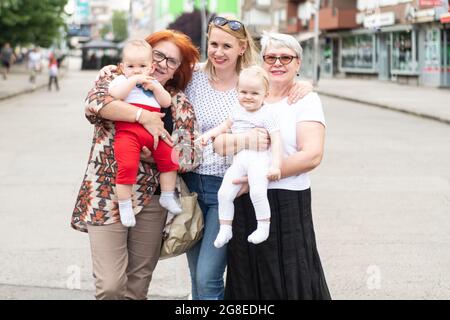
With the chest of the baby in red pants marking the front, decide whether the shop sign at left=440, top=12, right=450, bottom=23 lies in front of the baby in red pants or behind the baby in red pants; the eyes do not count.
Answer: behind

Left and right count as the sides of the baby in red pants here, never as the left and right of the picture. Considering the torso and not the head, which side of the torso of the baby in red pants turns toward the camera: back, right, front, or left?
front

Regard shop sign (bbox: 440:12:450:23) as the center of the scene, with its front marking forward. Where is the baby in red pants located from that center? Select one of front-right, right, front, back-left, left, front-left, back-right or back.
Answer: front-left

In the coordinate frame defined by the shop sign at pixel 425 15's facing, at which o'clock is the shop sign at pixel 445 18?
the shop sign at pixel 445 18 is roughly at 10 o'clock from the shop sign at pixel 425 15.

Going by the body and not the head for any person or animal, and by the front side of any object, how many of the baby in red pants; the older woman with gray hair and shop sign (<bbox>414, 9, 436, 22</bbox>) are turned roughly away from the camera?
0

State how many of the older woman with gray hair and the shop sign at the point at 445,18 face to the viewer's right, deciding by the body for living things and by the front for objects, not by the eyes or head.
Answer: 0

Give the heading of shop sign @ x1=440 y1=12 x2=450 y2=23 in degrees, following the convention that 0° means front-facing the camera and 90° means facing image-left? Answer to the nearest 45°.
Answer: approximately 45°

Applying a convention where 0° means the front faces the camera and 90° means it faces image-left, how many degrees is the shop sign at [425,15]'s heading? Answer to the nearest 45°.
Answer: approximately 45°

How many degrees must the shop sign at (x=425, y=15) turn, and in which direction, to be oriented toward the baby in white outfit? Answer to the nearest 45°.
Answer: approximately 45° to its left

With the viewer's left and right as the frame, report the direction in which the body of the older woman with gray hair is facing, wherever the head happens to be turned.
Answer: facing the viewer and to the left of the viewer

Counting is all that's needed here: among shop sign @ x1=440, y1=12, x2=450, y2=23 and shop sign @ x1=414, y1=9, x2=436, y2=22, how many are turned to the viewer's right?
0
